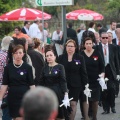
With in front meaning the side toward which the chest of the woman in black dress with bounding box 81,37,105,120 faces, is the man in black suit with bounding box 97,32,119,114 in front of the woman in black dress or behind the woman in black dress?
behind

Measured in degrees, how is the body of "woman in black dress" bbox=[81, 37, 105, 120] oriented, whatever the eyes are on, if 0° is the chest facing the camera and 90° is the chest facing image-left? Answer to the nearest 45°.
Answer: approximately 0°

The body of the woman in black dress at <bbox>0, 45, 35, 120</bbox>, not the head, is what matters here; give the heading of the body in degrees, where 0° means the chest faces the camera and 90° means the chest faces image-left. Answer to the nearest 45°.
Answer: approximately 0°

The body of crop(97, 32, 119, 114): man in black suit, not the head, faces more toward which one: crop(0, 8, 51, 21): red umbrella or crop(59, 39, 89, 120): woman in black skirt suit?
the woman in black skirt suit
